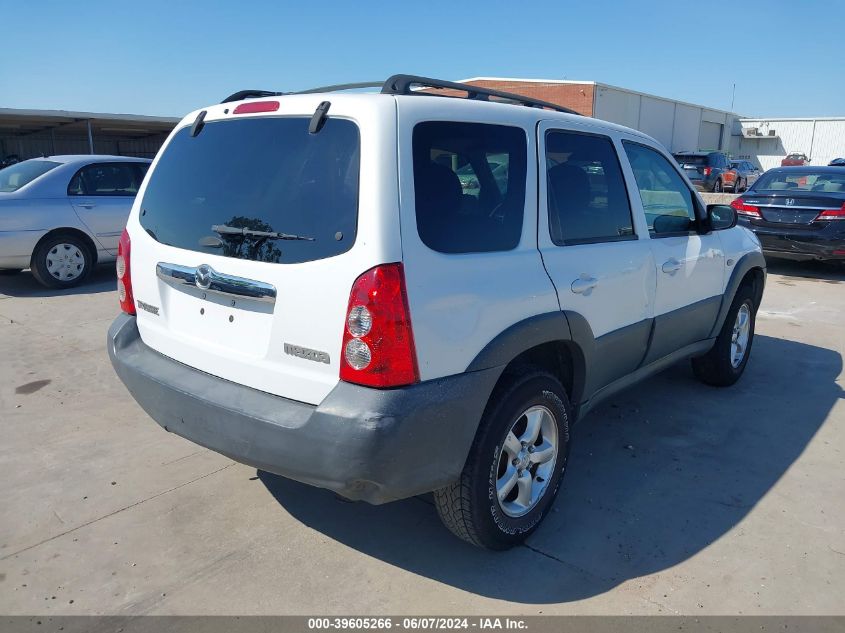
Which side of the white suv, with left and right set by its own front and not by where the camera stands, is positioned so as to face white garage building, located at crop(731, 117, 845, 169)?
front

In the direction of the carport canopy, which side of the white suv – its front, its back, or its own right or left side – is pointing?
left

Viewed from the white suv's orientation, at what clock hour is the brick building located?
The brick building is roughly at 11 o'clock from the white suv.

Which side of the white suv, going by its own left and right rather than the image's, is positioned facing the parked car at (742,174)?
front

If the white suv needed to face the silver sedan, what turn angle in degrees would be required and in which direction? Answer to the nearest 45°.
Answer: approximately 90° to its left

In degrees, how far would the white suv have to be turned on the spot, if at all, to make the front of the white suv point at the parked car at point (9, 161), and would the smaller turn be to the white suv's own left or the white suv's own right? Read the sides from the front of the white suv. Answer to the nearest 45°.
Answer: approximately 90° to the white suv's own left

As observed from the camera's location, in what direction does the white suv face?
facing away from the viewer and to the right of the viewer

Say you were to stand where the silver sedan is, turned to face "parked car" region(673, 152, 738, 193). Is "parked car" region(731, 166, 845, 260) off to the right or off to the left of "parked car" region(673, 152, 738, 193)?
right

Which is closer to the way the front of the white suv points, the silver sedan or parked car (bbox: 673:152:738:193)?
the parked car
